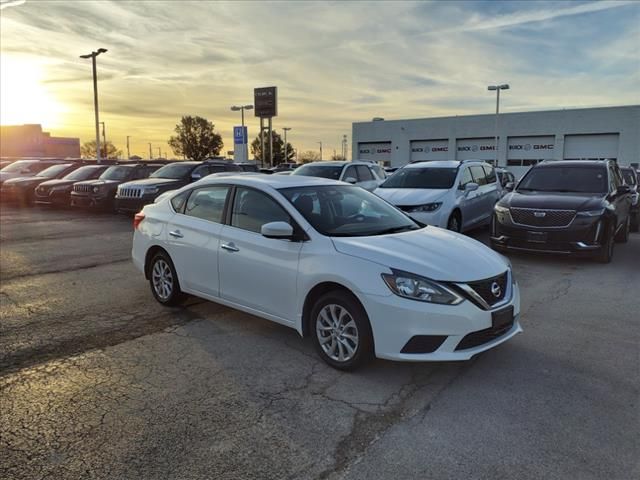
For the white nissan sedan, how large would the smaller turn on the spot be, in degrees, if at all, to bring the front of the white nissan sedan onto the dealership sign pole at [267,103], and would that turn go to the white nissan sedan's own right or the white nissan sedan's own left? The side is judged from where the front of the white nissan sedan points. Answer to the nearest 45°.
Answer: approximately 135° to the white nissan sedan's own left

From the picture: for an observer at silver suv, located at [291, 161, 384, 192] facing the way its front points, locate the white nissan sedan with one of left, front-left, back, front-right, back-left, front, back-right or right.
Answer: front-left

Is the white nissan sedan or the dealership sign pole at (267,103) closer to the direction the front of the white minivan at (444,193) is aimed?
the white nissan sedan

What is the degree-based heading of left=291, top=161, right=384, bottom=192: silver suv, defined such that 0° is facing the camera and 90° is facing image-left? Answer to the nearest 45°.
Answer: approximately 45°

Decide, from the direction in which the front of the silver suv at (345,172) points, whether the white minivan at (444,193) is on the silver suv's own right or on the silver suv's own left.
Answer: on the silver suv's own left

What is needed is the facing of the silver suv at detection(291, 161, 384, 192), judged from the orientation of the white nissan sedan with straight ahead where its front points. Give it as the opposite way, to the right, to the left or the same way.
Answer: to the right

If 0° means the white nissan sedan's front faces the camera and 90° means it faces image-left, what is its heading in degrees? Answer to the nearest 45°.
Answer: approximately 315°

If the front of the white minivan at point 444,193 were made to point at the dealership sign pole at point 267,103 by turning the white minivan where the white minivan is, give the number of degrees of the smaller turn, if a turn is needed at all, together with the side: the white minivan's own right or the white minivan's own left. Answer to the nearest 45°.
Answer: approximately 90° to the white minivan's own right

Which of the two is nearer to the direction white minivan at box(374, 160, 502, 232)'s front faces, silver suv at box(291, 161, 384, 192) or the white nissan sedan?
the white nissan sedan

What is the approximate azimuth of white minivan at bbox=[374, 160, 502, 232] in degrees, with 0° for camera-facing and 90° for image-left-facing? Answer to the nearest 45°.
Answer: approximately 45°

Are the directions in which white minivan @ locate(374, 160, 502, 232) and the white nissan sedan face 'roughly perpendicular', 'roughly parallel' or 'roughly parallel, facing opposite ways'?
roughly perpendicular
